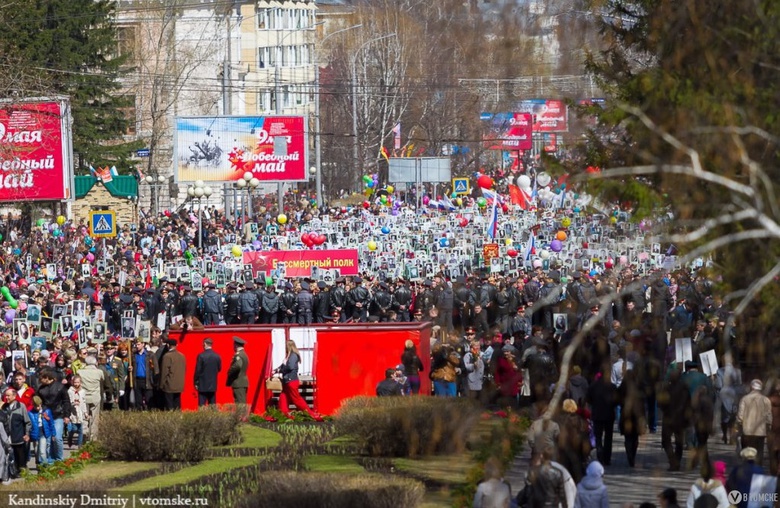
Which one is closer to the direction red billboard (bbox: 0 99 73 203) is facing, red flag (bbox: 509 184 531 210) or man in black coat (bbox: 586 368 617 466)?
the man in black coat

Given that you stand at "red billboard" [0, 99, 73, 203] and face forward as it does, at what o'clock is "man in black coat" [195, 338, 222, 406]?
The man in black coat is roughly at 12 o'clock from the red billboard.

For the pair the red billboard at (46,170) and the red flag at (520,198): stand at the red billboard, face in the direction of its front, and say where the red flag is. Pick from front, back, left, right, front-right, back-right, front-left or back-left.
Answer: left

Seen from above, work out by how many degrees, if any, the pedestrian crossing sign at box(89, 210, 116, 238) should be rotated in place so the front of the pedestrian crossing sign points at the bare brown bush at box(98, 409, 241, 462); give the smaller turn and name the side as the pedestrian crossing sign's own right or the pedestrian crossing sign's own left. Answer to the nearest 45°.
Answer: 0° — it already faces it

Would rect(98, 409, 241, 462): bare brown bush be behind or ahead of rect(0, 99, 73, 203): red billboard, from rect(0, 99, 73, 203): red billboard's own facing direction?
ahead

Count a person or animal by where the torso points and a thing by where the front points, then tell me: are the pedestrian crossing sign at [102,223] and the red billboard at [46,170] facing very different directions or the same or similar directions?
same or similar directions

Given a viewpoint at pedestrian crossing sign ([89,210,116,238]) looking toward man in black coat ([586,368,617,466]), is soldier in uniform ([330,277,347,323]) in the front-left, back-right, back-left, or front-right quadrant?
front-left

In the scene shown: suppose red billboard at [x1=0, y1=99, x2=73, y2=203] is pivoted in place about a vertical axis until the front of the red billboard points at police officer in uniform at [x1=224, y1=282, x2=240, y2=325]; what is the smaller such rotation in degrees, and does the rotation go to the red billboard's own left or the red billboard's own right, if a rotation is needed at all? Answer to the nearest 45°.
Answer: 0° — it already faces them

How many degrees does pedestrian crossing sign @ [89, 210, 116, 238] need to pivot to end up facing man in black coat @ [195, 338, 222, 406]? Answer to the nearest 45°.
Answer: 0° — it already faces them

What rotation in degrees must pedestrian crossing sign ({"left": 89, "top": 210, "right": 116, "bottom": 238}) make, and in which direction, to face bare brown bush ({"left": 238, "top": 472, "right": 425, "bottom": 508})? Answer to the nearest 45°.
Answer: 0° — it already faces it

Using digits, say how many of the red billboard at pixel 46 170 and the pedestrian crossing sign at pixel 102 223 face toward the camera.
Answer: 2

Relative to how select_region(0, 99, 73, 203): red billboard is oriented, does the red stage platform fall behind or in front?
in front

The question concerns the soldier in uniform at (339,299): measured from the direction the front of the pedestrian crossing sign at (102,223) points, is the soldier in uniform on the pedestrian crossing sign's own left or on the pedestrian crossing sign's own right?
on the pedestrian crossing sign's own left

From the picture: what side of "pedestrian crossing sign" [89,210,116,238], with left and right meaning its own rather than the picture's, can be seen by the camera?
front

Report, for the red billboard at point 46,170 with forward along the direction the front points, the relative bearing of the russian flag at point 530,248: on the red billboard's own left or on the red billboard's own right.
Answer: on the red billboard's own left

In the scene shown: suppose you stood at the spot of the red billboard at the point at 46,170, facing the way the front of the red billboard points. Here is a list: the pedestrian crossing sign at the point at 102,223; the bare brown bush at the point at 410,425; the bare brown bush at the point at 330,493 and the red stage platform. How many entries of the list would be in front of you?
4

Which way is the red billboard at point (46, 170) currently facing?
toward the camera
